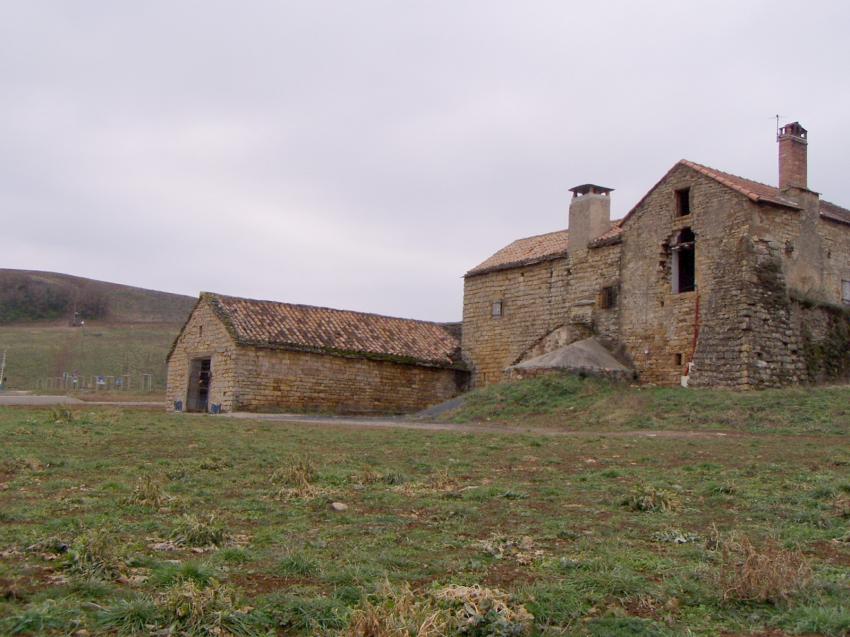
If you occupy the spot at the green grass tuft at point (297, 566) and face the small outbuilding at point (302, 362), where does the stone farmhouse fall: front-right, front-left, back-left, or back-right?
front-right

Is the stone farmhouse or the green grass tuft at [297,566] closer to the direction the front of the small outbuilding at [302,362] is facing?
the green grass tuft

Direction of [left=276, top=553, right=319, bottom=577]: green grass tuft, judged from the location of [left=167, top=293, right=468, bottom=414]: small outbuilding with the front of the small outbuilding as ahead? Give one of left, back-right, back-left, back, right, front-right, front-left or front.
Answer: front-left

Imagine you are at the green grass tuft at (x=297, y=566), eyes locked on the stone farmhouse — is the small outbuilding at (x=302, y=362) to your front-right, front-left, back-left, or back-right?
front-left

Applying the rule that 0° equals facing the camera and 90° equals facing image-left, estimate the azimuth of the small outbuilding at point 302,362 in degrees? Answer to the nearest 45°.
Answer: approximately 45°
